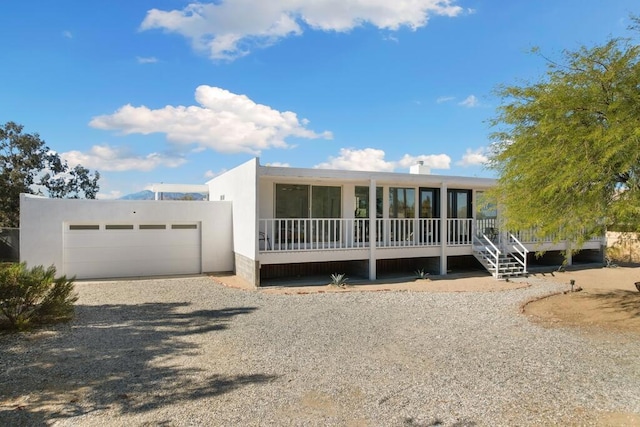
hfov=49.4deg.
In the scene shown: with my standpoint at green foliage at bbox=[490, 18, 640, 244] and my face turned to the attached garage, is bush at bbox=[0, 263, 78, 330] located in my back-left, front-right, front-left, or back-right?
front-left

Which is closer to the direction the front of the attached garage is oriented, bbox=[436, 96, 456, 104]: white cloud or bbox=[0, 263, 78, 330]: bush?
the bush

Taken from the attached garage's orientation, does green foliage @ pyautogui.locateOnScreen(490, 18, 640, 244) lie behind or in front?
in front

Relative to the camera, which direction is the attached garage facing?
toward the camera

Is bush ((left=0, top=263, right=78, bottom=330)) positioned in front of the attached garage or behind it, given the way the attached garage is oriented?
in front
